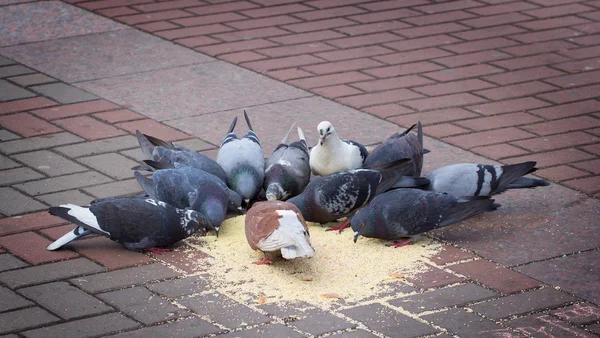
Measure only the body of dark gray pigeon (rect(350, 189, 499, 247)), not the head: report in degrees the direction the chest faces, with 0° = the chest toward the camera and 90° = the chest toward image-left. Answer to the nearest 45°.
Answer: approximately 90°

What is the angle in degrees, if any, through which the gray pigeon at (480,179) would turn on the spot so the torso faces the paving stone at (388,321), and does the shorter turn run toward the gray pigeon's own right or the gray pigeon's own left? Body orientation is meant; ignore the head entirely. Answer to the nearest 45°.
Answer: approximately 90° to the gray pigeon's own left

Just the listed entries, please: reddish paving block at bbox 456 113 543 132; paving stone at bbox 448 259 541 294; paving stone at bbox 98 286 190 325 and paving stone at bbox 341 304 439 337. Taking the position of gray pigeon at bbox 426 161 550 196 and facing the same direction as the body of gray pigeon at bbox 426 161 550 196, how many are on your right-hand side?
1

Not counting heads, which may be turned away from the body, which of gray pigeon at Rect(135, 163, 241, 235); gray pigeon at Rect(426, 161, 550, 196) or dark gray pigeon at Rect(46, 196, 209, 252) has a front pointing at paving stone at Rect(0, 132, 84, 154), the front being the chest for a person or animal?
gray pigeon at Rect(426, 161, 550, 196)

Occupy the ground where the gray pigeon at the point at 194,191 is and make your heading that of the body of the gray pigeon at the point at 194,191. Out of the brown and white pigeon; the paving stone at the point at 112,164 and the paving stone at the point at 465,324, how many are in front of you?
2

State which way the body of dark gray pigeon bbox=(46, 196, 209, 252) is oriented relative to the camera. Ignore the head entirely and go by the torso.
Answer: to the viewer's right

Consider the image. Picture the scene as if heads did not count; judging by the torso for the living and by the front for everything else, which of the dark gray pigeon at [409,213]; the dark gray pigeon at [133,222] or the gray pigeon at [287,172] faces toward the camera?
the gray pigeon

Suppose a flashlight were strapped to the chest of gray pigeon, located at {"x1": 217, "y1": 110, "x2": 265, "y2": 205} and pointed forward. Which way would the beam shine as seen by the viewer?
toward the camera

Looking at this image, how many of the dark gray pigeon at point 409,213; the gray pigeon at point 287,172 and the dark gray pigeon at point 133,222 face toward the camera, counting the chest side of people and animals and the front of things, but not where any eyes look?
1

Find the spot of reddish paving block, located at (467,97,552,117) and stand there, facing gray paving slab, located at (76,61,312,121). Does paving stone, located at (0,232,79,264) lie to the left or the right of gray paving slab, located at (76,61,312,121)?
left

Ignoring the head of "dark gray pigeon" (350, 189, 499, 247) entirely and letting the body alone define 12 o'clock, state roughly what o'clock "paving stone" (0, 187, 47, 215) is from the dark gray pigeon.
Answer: The paving stone is roughly at 12 o'clock from the dark gray pigeon.

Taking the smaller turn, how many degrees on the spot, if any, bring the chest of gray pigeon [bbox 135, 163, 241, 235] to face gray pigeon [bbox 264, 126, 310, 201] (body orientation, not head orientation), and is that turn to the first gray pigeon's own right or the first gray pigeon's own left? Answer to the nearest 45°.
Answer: approximately 90° to the first gray pigeon's own left

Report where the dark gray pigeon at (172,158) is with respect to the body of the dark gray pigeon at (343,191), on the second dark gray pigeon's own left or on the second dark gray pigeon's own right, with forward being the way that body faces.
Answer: on the second dark gray pigeon's own right

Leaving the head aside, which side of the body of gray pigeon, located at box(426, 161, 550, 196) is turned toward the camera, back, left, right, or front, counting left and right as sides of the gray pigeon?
left

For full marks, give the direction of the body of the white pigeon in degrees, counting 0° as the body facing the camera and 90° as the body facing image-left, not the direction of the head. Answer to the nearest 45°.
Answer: approximately 45°

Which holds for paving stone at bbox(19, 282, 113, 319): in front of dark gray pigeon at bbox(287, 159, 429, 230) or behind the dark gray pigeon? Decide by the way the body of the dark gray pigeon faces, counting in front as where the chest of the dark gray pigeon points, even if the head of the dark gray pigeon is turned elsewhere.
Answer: in front

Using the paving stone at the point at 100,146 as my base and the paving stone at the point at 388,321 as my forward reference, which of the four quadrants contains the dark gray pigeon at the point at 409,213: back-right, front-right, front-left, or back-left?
front-left
